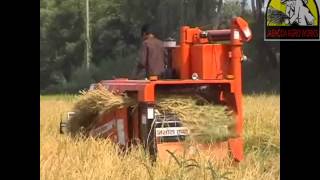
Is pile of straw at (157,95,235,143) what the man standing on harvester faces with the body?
no

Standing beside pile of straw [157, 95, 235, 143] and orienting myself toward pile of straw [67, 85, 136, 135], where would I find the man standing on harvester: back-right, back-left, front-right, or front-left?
front-right
